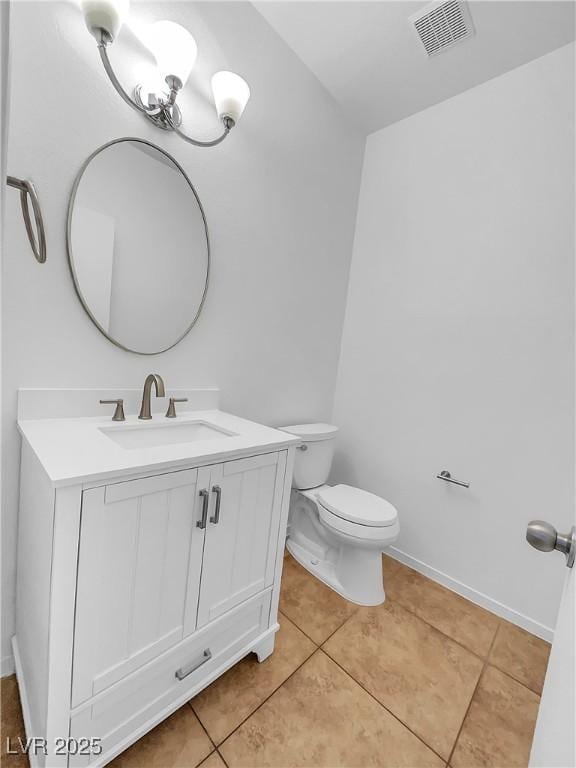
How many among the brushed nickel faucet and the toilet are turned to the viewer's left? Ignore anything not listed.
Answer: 0

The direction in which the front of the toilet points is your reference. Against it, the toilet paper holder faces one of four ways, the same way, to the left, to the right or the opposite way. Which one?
to the right

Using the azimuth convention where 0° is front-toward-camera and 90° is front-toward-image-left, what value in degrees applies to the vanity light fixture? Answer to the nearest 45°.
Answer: approximately 315°

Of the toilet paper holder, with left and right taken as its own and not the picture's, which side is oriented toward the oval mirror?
front

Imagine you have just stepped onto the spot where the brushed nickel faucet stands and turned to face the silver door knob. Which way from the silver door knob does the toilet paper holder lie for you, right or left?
left

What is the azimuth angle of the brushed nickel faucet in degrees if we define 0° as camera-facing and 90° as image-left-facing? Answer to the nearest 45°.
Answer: approximately 315°

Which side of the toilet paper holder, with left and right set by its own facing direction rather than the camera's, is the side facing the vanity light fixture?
front

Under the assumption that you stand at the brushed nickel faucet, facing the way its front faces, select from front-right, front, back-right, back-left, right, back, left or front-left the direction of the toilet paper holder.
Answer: front-left

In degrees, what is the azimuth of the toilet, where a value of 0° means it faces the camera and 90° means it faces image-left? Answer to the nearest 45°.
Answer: approximately 315°

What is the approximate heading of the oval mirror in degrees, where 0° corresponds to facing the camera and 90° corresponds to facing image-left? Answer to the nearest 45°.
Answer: approximately 315°
